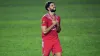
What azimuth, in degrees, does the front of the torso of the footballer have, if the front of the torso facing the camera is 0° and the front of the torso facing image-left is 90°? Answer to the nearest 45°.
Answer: approximately 315°
